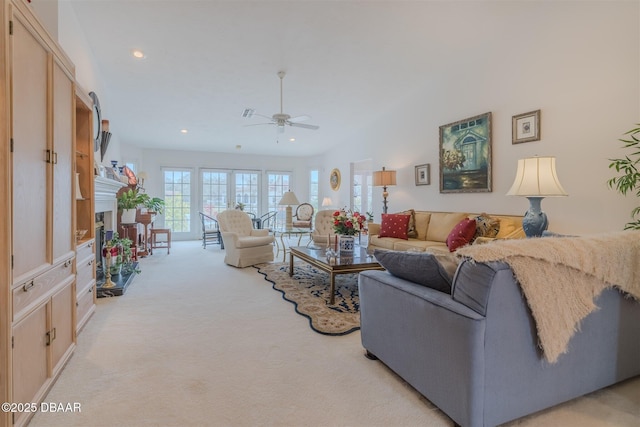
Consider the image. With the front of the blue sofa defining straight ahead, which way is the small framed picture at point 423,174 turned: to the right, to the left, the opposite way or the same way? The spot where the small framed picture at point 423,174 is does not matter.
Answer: to the left

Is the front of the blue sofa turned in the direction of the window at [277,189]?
yes

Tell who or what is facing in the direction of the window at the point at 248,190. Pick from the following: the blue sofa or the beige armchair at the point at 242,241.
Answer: the blue sofa

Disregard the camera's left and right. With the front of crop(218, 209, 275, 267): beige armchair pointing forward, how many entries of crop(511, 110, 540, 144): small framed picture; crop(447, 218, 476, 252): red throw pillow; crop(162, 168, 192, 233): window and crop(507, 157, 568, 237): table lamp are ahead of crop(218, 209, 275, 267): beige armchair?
3

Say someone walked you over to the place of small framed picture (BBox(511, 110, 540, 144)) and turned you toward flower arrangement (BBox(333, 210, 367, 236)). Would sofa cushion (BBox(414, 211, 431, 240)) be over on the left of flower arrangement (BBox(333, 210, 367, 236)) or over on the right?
right

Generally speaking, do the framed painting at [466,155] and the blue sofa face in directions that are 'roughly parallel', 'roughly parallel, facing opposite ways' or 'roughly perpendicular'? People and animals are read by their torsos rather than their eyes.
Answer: roughly perpendicular

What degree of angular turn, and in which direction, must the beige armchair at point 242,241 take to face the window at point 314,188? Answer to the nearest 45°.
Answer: approximately 90° to its left
